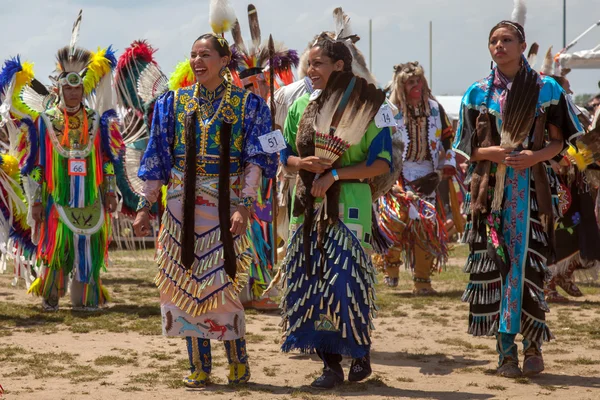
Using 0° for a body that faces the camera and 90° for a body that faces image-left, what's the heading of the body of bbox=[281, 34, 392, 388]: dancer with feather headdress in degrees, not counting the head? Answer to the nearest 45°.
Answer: approximately 45°

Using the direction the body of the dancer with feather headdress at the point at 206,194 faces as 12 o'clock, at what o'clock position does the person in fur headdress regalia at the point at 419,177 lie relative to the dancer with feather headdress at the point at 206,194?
the person in fur headdress regalia at the point at 419,177 is roughly at 7 o'clock from the dancer with feather headdress at the point at 206,194.

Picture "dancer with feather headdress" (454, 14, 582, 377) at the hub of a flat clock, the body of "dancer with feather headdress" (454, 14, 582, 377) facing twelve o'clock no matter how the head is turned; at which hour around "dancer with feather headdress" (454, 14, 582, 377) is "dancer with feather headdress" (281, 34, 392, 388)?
"dancer with feather headdress" (281, 34, 392, 388) is roughly at 2 o'clock from "dancer with feather headdress" (454, 14, 582, 377).

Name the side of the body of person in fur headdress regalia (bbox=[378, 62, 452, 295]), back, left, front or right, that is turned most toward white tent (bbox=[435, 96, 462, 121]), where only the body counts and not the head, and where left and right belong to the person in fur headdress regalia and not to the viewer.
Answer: back

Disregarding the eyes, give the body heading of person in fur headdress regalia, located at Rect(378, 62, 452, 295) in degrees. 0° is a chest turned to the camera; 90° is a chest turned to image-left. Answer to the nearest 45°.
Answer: approximately 0°

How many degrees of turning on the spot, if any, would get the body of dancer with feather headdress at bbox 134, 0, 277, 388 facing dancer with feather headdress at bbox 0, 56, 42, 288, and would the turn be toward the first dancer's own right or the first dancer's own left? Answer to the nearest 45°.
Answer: approximately 135° to the first dancer's own right

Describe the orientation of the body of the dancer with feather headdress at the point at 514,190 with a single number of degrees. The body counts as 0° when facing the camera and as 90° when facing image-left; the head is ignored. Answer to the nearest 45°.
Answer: approximately 0°

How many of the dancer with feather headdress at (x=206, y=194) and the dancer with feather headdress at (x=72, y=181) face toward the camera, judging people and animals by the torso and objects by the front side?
2

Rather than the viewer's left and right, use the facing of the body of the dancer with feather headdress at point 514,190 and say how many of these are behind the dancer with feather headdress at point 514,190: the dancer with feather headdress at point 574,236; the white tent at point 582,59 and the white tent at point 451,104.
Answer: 3

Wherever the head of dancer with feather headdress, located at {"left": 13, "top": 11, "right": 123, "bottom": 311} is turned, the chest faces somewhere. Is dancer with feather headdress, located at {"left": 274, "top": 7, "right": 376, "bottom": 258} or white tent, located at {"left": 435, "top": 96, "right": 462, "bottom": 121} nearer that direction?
the dancer with feather headdress
